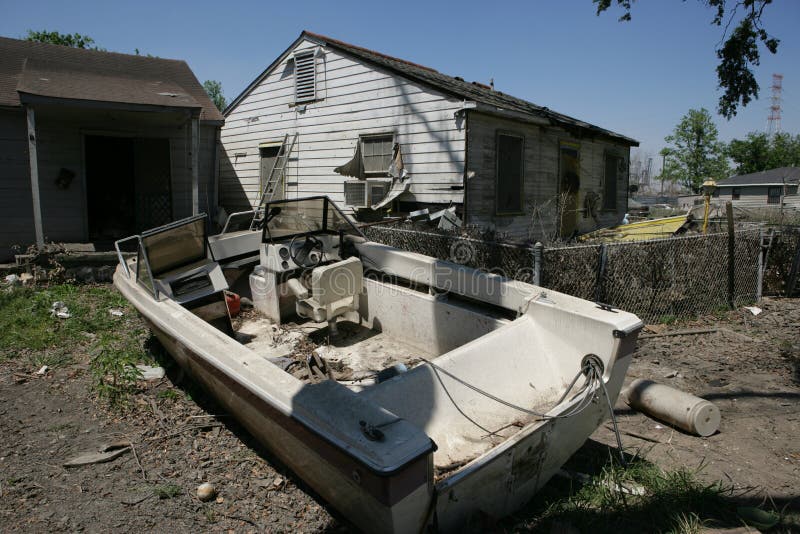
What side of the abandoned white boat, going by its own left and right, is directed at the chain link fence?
right

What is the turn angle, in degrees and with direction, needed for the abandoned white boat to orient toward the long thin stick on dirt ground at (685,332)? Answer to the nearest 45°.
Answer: approximately 90° to its right

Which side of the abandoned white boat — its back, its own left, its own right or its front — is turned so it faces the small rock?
left

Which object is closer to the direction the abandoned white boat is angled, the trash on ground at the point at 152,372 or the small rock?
the trash on ground

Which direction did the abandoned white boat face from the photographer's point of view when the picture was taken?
facing away from the viewer and to the left of the viewer

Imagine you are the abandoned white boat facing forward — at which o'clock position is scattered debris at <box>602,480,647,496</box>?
The scattered debris is roughly at 5 o'clock from the abandoned white boat.

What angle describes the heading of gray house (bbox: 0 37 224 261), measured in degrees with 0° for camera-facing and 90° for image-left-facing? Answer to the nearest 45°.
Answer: approximately 315°

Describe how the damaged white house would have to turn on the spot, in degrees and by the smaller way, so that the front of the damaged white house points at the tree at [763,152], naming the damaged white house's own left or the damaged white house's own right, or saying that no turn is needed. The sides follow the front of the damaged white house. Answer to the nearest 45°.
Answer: approximately 90° to the damaged white house's own left
